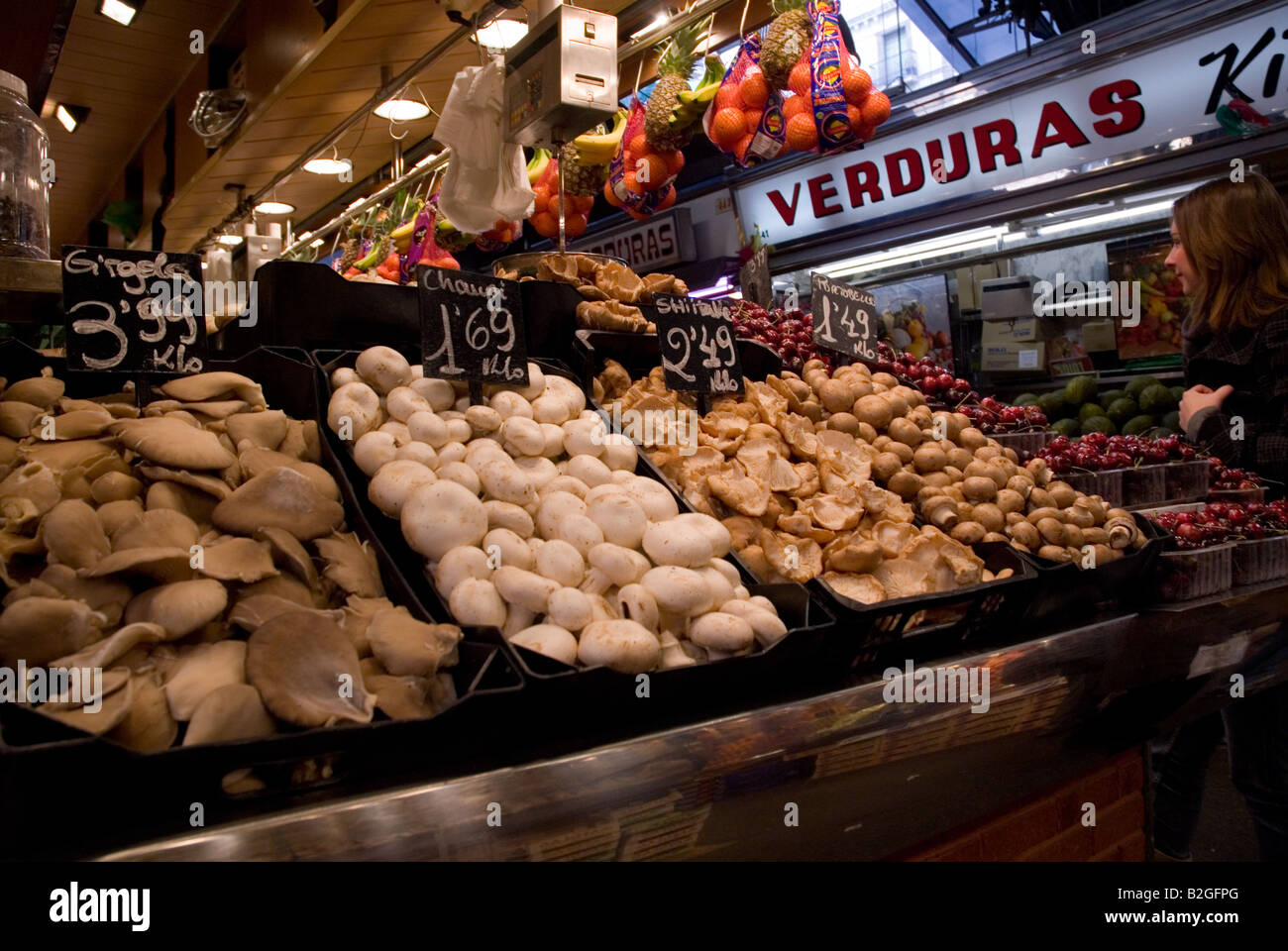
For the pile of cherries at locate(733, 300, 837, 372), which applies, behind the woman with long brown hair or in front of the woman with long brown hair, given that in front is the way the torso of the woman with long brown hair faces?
in front

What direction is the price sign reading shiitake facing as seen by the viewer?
toward the camera

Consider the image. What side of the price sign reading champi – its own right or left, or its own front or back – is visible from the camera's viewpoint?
front

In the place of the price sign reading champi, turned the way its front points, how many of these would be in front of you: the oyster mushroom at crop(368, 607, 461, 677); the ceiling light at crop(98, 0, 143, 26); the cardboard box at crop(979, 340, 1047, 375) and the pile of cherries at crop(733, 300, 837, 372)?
1

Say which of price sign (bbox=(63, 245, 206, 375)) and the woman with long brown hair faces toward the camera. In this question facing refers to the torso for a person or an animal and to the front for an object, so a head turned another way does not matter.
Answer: the price sign

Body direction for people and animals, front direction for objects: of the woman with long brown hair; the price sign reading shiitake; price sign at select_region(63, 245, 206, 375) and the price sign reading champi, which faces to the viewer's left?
the woman with long brown hair

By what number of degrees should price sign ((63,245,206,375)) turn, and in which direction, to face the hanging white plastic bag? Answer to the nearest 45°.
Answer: approximately 135° to its left

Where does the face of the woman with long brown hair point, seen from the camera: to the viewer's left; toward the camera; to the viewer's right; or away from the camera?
to the viewer's left

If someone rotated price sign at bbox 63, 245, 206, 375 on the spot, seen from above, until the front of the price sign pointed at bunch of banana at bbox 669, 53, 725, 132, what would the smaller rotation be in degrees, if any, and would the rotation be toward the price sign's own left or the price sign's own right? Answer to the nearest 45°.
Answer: approximately 135° to the price sign's own left

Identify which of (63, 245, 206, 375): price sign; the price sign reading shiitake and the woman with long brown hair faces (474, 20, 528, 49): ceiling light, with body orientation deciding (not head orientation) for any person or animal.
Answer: the woman with long brown hair

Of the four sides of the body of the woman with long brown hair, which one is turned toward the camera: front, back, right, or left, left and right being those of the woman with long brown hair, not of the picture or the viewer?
left

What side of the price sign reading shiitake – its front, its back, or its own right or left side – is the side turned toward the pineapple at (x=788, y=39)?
back

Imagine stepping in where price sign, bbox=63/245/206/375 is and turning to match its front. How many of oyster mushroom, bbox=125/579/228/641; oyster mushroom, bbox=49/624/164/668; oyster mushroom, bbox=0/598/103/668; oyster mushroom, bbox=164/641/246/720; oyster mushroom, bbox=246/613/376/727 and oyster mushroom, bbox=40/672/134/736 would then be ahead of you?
6

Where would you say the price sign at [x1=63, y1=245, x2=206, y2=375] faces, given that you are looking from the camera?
facing the viewer
